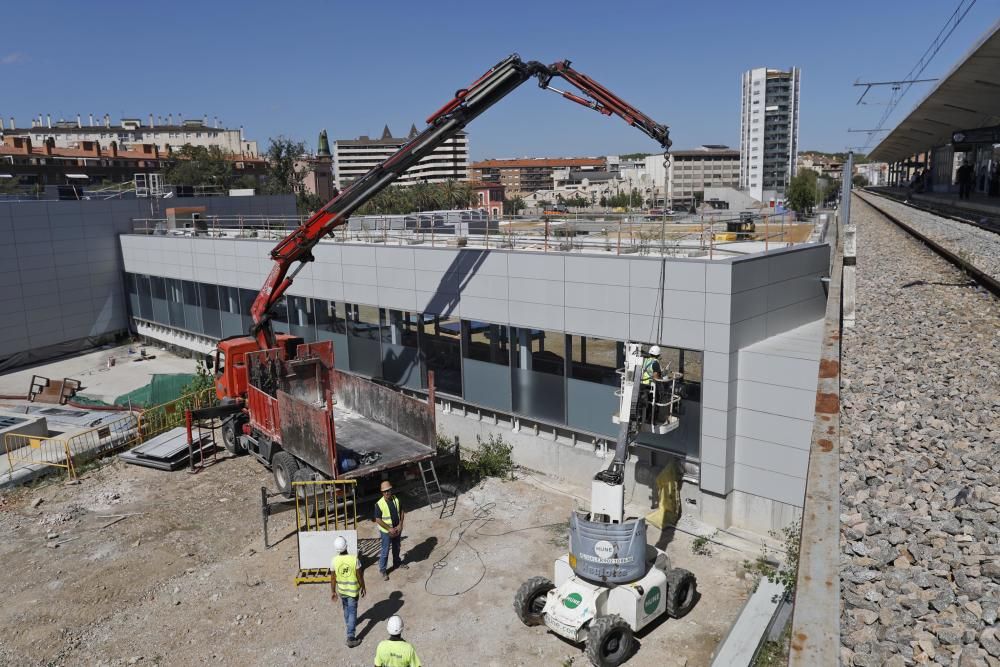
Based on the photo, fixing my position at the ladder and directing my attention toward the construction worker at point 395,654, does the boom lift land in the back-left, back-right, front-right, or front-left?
front-left

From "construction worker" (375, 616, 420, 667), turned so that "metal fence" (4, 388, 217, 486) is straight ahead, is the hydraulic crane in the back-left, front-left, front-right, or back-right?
front-right

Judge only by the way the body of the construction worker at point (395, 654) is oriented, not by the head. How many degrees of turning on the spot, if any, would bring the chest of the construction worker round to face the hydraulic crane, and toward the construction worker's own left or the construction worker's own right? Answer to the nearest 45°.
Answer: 0° — they already face it

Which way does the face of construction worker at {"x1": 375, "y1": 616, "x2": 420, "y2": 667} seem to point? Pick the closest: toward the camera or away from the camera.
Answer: away from the camera

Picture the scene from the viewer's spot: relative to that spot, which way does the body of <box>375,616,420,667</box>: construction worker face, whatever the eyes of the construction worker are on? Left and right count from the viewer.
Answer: facing away from the viewer

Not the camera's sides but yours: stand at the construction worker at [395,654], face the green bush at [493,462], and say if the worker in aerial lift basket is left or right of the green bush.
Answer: right

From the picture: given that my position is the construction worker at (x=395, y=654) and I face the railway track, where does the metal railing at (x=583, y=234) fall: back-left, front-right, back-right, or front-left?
front-left

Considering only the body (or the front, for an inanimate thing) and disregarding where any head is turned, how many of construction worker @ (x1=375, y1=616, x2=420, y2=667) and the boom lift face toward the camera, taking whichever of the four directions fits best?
0

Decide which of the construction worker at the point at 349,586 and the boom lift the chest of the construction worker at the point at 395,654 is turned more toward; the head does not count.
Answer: the construction worker

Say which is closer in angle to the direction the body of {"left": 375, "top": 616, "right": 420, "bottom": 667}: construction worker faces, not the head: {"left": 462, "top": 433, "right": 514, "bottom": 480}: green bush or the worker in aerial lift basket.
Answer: the green bush

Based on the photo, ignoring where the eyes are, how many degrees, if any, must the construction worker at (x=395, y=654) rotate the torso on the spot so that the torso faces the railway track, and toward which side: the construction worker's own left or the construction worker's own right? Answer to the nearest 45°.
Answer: approximately 45° to the construction worker's own right

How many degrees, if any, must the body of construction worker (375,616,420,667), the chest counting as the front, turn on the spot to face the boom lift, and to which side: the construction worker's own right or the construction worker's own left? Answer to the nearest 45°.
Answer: approximately 45° to the construction worker's own right

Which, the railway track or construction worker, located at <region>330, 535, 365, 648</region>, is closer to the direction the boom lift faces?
the railway track

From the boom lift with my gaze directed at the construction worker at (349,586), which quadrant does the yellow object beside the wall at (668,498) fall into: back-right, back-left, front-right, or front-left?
back-right

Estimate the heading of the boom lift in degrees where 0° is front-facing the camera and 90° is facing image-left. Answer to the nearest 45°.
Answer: approximately 225°

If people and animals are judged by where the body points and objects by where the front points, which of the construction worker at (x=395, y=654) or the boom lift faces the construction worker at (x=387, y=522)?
the construction worker at (x=395, y=654)
